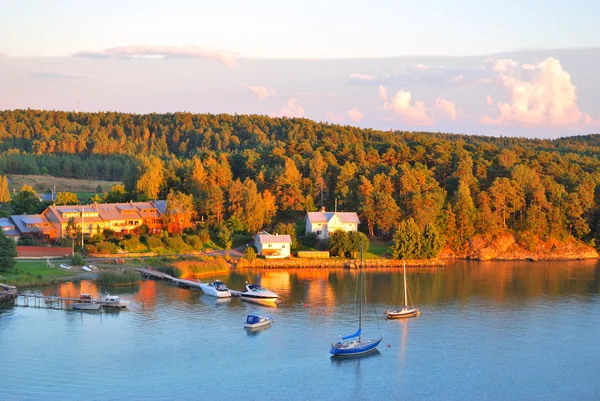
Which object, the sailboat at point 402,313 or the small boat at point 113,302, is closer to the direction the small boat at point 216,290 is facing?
the small boat

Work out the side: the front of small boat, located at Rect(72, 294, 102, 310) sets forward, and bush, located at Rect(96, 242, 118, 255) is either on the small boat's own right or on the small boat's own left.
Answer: on the small boat's own left

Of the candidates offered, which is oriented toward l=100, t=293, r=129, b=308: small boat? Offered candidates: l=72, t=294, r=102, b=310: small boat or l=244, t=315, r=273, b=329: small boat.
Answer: l=72, t=294, r=102, b=310: small boat

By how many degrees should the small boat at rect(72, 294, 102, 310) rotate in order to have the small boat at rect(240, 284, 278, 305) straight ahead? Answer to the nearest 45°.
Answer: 0° — it already faces it

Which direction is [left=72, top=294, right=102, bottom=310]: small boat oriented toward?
to the viewer's right

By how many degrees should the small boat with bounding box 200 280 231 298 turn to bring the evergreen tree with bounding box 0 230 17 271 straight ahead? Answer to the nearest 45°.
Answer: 0° — it already faces it

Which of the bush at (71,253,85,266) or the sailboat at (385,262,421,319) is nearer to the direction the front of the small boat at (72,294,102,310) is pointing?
the sailboat

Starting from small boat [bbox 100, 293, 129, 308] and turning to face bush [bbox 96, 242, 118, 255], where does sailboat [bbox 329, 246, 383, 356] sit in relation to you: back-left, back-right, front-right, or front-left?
back-right

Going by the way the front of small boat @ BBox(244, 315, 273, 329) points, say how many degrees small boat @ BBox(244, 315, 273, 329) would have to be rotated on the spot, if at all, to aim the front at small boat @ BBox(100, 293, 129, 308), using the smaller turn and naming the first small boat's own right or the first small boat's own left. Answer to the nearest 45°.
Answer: approximately 135° to the first small boat's own left

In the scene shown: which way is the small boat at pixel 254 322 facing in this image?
to the viewer's right
